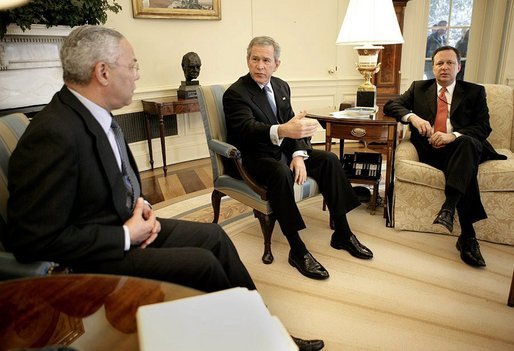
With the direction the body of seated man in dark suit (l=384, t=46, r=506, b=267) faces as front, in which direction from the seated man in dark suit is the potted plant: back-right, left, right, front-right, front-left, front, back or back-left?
right

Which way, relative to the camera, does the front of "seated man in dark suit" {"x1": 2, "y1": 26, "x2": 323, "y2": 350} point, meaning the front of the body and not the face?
to the viewer's right

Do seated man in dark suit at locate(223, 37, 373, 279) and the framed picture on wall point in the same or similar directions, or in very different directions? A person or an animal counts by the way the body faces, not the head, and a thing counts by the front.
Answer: same or similar directions

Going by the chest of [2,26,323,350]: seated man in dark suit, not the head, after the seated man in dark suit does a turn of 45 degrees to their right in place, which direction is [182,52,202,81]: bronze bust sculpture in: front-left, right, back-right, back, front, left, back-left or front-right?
back-left

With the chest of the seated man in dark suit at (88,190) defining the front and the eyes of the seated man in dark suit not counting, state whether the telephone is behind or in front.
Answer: in front

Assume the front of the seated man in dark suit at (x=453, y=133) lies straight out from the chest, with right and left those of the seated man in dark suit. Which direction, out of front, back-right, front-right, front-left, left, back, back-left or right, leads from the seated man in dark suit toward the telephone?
right

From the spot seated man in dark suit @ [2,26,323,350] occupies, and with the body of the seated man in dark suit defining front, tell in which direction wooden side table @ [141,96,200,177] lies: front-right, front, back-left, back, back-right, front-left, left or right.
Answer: left

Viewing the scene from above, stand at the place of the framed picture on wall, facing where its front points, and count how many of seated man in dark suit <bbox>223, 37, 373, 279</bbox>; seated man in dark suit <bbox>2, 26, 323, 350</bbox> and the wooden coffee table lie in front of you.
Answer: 3

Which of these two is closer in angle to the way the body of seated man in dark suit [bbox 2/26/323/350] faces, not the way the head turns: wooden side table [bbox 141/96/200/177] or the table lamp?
the table lamp

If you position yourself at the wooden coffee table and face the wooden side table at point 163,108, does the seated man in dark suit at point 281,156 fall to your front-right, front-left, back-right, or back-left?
front-right

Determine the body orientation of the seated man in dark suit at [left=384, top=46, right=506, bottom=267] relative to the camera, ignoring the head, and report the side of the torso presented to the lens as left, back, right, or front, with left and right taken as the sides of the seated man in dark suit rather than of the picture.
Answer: front

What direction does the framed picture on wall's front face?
toward the camera

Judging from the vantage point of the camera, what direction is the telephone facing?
facing the viewer

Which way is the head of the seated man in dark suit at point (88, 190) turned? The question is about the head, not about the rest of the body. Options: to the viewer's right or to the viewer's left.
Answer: to the viewer's right

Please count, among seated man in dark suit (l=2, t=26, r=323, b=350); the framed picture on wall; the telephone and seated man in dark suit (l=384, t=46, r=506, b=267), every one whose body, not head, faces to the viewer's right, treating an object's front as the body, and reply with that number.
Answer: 1

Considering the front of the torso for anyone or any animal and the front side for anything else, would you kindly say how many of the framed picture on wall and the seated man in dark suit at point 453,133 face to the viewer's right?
0

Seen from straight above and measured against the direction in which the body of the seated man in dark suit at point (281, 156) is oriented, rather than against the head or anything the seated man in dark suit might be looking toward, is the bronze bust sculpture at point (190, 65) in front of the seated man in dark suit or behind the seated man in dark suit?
behind
